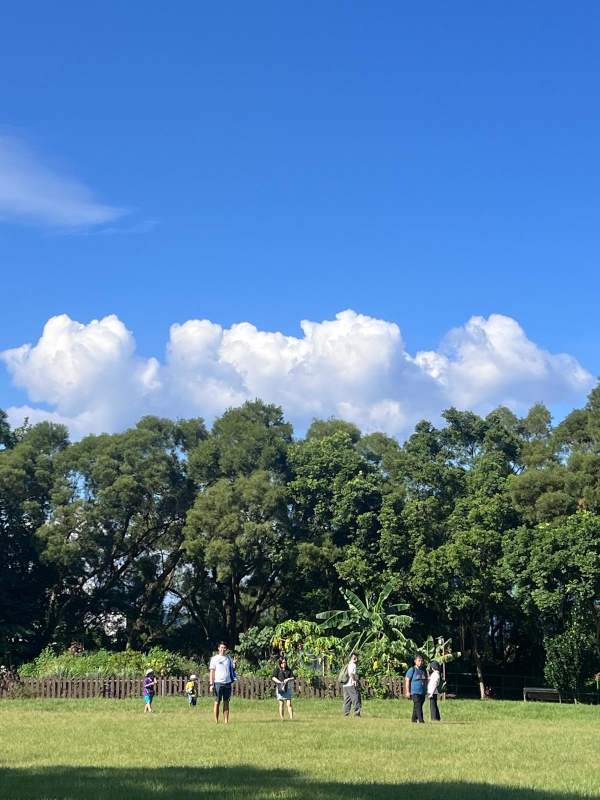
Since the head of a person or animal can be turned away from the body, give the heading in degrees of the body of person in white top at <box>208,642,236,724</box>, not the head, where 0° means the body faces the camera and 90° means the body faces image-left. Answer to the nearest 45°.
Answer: approximately 0°

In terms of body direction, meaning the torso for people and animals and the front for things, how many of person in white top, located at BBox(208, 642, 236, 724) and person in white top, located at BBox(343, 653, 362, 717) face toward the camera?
1

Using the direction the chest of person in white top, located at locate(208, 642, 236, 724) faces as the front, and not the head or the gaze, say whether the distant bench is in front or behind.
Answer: behind

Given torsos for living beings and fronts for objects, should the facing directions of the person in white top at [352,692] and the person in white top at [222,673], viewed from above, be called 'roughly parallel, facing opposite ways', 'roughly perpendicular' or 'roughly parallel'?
roughly perpendicular

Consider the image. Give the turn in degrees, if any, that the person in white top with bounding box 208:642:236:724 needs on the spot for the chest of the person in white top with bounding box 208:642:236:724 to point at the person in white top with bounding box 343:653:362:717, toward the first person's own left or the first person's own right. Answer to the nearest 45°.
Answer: approximately 135° to the first person's own left

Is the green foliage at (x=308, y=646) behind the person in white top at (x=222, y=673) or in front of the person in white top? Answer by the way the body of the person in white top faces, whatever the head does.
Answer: behind

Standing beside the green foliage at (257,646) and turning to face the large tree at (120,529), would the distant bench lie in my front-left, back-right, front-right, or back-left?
back-right
